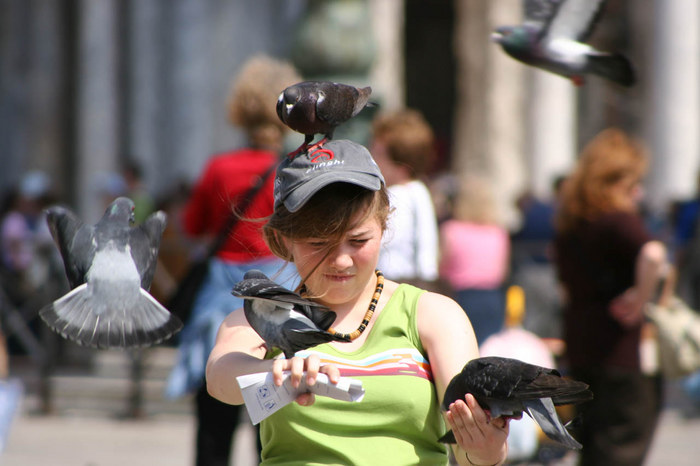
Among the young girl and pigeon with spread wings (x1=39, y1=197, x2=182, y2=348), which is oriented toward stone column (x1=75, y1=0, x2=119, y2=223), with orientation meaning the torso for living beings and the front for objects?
the pigeon with spread wings

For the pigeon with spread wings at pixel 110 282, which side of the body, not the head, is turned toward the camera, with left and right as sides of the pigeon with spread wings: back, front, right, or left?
back

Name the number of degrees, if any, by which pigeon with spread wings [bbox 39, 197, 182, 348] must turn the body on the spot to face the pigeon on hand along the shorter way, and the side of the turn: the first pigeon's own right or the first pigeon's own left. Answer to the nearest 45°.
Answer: approximately 135° to the first pigeon's own right

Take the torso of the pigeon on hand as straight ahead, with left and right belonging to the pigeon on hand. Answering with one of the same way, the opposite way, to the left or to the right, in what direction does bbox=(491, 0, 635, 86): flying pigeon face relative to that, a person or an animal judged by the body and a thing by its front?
the same way

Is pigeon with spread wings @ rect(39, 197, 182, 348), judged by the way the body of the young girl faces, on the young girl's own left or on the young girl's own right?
on the young girl's own right

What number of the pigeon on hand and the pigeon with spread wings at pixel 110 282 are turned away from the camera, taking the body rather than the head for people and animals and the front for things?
1

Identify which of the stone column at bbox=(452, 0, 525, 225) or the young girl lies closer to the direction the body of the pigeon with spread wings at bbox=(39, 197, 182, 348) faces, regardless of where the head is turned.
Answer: the stone column

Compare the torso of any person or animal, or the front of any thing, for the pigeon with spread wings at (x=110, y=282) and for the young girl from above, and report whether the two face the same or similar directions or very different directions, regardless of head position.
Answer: very different directions

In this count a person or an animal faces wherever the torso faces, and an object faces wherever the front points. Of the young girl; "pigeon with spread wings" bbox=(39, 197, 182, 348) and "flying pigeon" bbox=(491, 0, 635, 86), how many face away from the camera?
1

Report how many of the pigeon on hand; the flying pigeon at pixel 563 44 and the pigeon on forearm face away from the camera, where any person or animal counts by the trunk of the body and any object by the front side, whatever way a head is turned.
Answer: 0

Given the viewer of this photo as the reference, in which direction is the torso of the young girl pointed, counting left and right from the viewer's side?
facing the viewer

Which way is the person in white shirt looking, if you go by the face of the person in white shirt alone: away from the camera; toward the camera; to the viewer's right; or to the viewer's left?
away from the camera

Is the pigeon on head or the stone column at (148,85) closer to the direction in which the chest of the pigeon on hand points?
the pigeon on head

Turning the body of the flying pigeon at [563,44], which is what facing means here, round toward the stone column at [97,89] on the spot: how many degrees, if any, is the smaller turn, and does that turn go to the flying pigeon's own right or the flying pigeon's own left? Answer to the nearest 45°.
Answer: approximately 45° to the flying pigeon's own right

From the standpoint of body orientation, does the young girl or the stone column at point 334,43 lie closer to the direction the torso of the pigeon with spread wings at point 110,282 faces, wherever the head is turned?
the stone column
